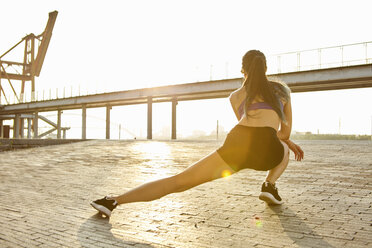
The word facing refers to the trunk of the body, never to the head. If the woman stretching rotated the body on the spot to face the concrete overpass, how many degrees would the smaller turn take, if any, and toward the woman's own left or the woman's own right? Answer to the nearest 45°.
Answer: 0° — they already face it

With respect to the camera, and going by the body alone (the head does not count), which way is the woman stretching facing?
away from the camera

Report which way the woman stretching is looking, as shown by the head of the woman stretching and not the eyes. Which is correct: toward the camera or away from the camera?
away from the camera
